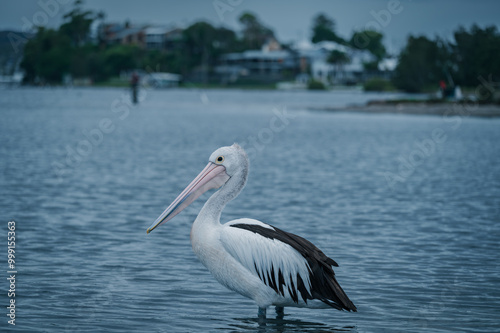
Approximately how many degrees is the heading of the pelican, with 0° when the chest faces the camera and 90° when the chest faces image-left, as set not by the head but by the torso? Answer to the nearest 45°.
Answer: approximately 90°
